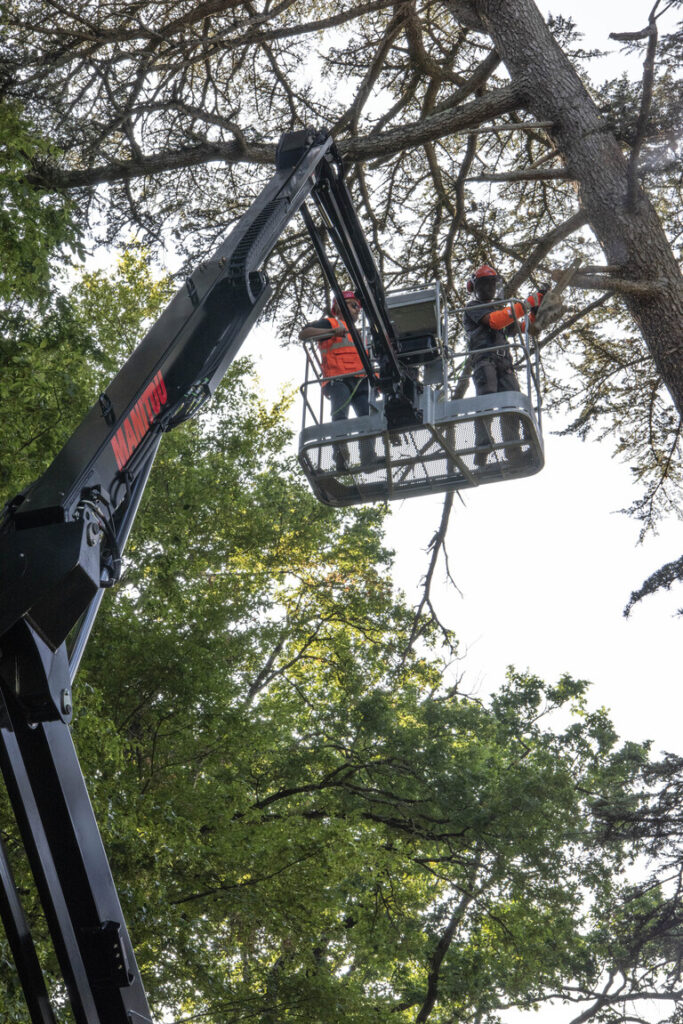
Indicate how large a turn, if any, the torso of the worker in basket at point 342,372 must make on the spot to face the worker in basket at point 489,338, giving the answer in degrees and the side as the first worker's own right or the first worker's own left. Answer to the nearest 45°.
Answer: approximately 45° to the first worker's own left

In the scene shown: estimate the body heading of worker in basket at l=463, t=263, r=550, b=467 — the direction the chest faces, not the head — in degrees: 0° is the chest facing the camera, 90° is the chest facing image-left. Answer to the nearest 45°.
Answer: approximately 315°
